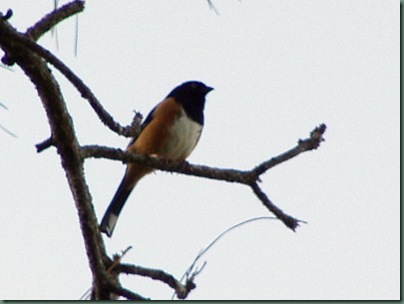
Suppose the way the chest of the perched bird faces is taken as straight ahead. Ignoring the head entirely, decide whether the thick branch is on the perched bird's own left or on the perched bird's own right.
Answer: on the perched bird's own right

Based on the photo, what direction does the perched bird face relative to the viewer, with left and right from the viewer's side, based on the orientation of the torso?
facing to the right of the viewer
